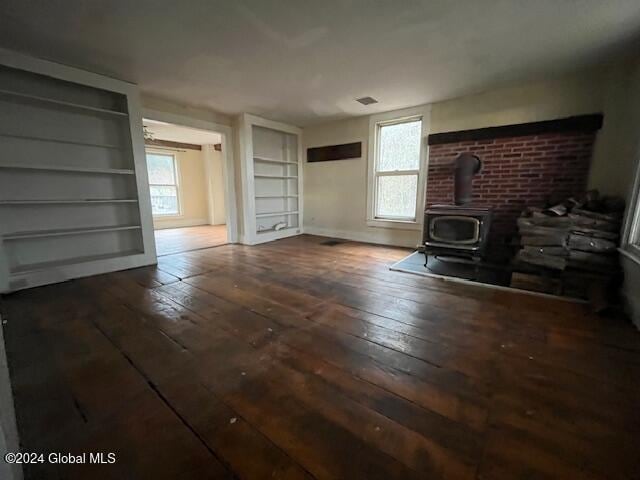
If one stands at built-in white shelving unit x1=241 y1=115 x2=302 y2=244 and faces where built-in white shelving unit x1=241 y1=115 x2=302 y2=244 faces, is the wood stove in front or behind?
in front

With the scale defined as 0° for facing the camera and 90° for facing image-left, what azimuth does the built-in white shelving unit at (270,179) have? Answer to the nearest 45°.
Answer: approximately 315°

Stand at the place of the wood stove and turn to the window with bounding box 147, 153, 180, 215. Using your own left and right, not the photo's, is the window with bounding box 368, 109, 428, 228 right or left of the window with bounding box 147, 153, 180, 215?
right

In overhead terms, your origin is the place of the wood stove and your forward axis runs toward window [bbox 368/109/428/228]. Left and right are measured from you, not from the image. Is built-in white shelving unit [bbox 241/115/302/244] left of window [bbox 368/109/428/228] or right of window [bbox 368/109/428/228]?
left

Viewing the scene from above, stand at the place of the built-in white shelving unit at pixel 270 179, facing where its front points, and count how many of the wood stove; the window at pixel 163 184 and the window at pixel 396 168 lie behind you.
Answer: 1

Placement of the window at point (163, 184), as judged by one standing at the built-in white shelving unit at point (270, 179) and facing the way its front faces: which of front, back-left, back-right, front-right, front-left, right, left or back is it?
back
